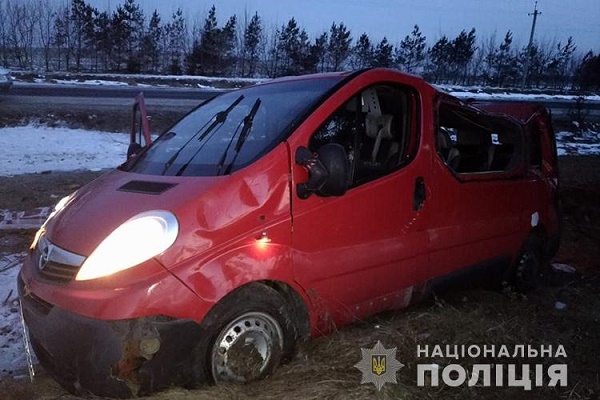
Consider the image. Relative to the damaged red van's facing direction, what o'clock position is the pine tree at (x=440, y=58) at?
The pine tree is roughly at 5 o'clock from the damaged red van.

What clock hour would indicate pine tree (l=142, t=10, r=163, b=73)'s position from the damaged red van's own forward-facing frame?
The pine tree is roughly at 4 o'clock from the damaged red van.

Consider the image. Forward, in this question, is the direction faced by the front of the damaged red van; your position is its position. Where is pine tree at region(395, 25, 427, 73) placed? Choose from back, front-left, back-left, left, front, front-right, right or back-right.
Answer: back-right

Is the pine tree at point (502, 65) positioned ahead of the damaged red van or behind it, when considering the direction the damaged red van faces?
behind

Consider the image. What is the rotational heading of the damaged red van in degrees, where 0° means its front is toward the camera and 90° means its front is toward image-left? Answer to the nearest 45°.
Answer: approximately 45°

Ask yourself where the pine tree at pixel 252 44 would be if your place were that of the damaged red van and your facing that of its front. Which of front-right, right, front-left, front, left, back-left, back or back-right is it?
back-right

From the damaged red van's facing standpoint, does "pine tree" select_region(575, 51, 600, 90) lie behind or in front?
behind

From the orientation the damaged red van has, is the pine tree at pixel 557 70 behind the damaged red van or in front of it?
behind

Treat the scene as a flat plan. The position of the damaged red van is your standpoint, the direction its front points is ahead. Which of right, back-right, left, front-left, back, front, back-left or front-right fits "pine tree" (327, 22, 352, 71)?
back-right

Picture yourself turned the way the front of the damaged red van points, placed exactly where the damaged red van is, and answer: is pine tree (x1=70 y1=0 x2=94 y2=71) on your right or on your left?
on your right
